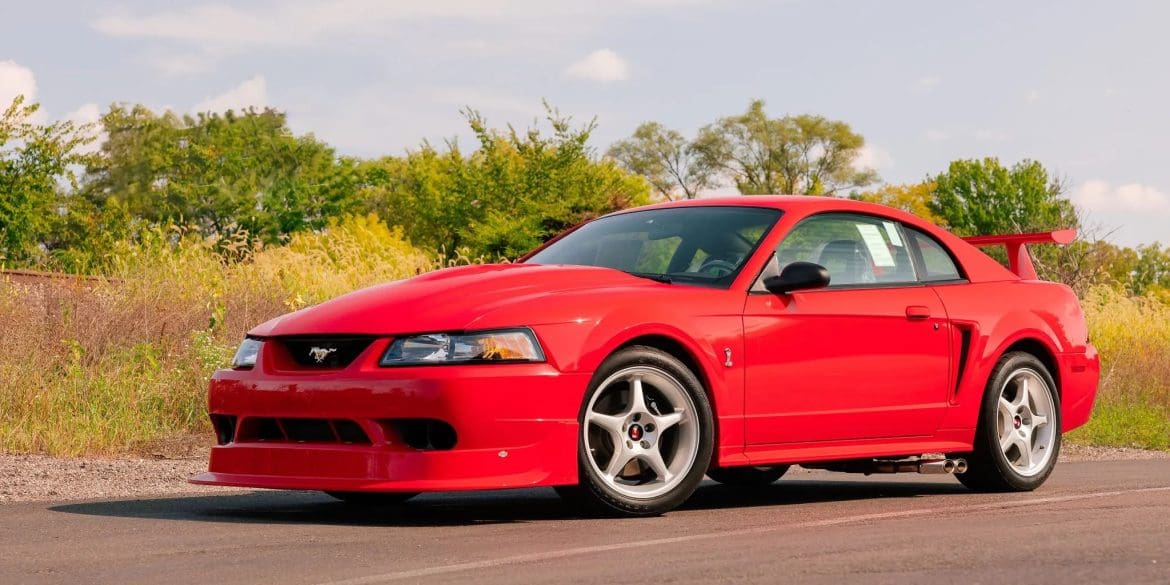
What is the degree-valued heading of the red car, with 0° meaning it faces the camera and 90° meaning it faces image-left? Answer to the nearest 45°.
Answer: approximately 45°
